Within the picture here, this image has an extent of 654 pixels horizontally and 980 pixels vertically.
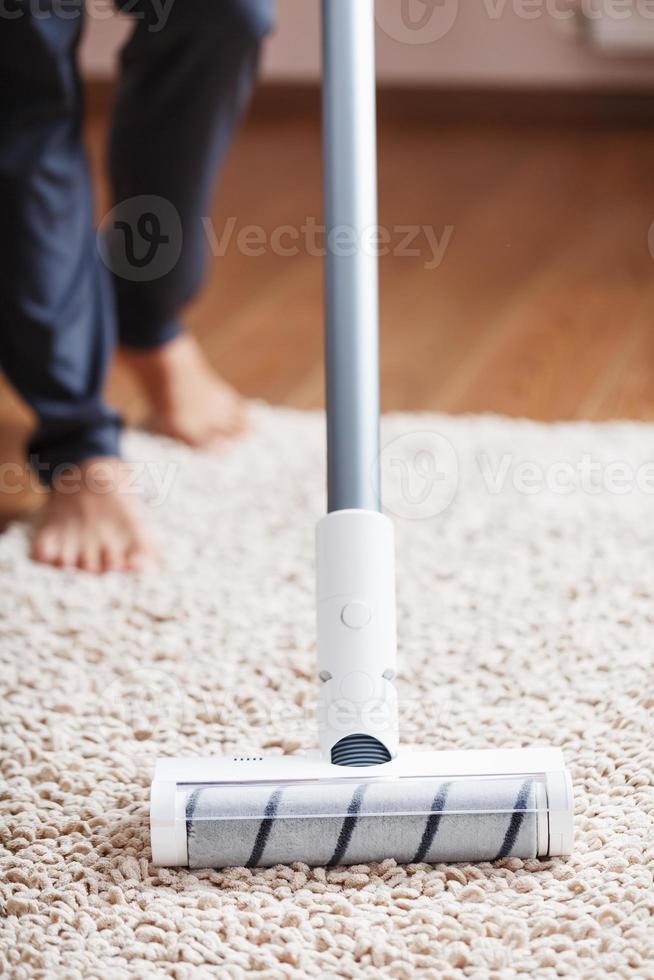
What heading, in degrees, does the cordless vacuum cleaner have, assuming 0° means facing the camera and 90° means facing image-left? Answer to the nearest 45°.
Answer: approximately 0°
